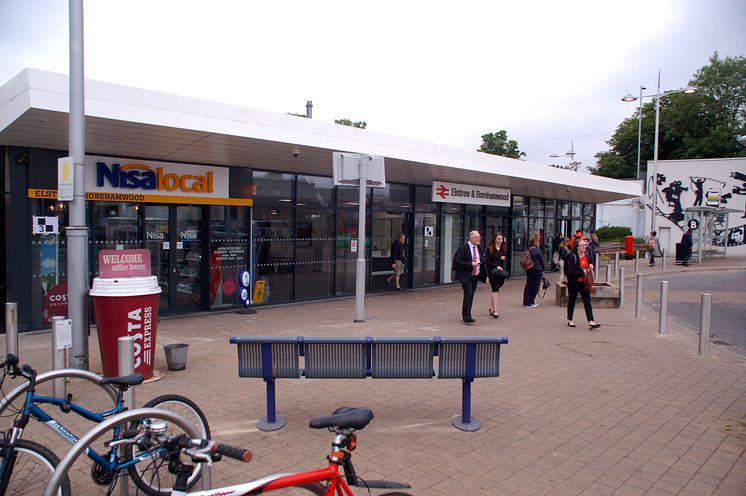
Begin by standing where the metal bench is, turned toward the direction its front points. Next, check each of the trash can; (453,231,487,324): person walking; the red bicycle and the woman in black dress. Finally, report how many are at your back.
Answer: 1

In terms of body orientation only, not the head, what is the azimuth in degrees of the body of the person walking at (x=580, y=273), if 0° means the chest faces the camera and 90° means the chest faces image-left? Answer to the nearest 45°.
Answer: approximately 315°

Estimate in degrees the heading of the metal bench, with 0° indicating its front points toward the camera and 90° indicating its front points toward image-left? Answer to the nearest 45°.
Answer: approximately 180°

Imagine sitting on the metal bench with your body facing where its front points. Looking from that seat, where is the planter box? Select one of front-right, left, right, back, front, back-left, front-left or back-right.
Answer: front-right

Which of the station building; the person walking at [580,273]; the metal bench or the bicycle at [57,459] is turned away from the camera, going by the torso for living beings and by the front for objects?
the metal bench

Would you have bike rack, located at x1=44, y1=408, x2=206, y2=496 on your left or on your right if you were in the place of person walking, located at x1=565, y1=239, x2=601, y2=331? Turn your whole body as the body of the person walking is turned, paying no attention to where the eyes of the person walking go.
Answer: on your right

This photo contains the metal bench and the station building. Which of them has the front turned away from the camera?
the metal bench

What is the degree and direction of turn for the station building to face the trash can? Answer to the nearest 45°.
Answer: approximately 45° to its right

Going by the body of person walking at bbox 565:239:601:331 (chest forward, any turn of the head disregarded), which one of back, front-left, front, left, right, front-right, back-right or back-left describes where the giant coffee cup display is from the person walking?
right

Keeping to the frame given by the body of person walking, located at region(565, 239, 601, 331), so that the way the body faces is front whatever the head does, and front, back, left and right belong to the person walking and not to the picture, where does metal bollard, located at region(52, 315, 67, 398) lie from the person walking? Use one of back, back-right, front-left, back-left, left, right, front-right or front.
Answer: right

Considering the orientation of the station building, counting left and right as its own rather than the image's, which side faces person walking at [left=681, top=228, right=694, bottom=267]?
left

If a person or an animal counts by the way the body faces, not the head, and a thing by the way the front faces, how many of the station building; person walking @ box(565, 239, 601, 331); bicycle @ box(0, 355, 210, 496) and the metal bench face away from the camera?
1

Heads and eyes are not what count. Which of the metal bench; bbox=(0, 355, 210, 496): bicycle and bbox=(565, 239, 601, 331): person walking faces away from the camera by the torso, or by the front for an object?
the metal bench

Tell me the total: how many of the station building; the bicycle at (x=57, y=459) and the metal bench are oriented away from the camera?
1

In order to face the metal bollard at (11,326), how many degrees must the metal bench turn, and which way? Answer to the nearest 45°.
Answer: approximately 90° to its left

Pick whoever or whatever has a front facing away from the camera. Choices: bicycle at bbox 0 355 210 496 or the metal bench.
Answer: the metal bench

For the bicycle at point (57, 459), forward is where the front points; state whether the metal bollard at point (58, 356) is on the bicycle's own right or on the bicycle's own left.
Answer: on the bicycle's own right

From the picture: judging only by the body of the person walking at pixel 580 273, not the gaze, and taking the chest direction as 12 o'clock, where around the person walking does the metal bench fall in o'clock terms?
The metal bench is roughly at 2 o'clock from the person walking.

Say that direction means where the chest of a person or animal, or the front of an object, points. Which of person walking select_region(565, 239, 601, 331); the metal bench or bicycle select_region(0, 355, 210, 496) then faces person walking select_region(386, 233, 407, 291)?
the metal bench

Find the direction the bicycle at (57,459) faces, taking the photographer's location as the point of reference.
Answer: facing the viewer and to the left of the viewer
